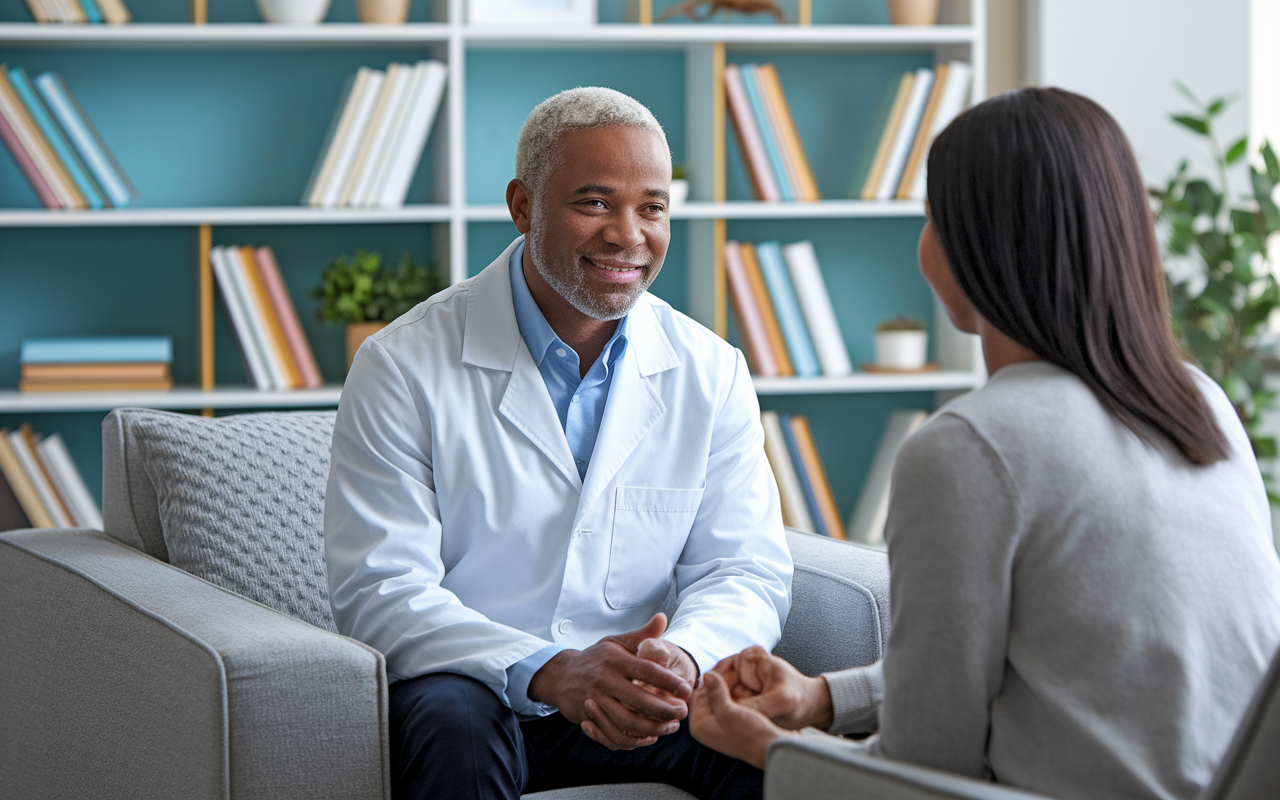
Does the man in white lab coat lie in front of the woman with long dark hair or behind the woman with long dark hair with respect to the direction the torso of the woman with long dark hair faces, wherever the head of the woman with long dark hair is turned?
in front

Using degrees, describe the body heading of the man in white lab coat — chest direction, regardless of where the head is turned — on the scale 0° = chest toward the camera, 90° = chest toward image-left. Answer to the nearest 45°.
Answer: approximately 315°

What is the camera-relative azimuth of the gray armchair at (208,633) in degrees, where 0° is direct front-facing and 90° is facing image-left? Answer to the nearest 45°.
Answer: approximately 315°

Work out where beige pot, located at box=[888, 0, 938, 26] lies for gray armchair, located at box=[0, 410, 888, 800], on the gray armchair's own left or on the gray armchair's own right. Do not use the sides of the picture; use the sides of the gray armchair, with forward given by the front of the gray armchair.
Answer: on the gray armchair's own left

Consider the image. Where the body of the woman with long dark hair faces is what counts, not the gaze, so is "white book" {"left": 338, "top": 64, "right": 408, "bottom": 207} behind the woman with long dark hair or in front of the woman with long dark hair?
in front

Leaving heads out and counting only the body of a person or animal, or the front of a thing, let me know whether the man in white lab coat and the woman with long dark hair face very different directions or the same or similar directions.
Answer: very different directions

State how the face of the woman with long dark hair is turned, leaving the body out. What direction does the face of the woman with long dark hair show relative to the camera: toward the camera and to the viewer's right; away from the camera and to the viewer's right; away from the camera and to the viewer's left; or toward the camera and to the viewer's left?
away from the camera and to the viewer's left

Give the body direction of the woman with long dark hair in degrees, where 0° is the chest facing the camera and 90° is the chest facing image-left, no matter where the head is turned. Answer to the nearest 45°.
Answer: approximately 135°

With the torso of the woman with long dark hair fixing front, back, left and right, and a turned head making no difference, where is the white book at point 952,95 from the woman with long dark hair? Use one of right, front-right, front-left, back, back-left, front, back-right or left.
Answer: front-right

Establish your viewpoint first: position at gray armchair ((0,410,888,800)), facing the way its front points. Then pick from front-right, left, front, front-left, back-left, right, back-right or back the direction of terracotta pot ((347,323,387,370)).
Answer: back-left

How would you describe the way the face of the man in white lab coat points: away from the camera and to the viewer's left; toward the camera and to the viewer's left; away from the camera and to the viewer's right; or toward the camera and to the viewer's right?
toward the camera and to the viewer's right
